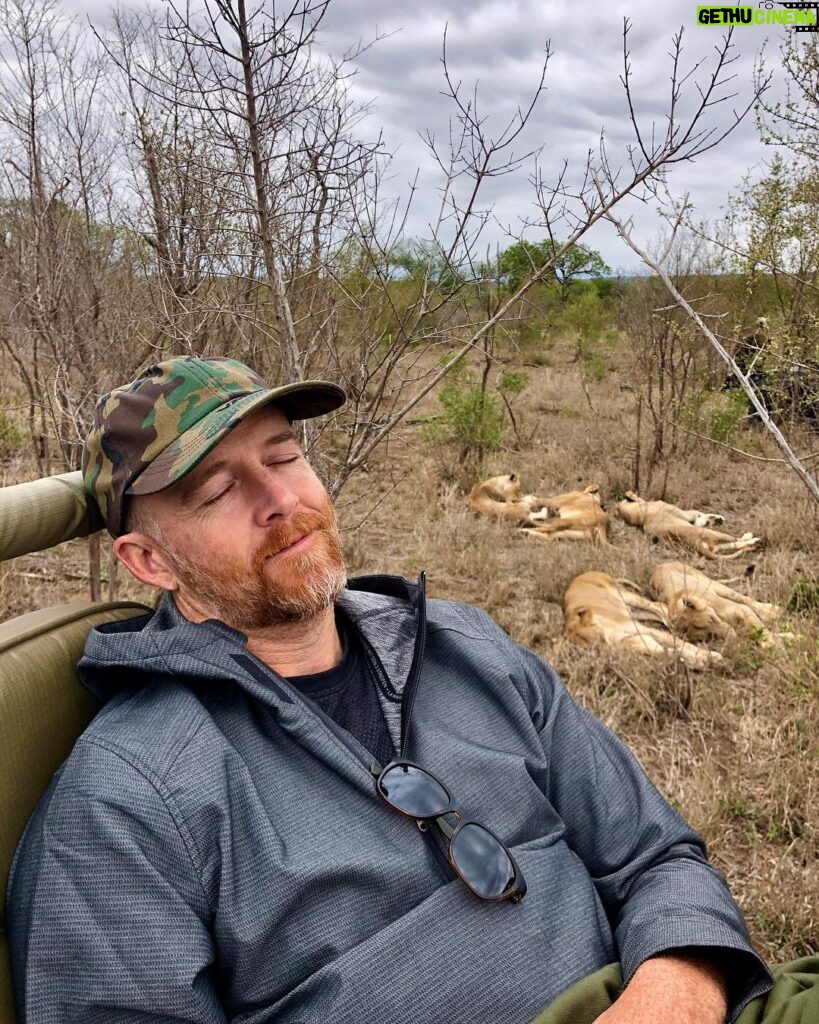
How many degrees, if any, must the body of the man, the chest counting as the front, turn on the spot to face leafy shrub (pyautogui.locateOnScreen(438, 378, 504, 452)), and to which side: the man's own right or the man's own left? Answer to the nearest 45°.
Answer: approximately 135° to the man's own left

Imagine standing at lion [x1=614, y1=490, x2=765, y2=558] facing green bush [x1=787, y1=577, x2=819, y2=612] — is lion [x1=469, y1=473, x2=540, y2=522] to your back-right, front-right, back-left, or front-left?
back-right

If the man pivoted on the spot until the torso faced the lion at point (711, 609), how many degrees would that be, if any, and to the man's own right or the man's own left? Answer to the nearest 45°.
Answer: approximately 90° to the man's own left

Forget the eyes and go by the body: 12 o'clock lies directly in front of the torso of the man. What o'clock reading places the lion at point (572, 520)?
The lion is roughly at 8 o'clock from the man.

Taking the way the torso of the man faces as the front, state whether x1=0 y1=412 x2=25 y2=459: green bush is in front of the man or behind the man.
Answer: behind

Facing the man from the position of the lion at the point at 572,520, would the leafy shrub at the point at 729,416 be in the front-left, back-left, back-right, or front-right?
back-left

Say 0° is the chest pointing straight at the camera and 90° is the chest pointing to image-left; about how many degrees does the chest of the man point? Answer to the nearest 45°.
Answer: approximately 315°

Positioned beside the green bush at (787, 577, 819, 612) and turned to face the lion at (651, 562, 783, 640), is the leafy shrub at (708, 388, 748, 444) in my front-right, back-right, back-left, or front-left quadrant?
back-right

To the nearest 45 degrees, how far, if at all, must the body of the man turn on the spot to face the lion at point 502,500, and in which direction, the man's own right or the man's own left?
approximately 135° to the man's own left

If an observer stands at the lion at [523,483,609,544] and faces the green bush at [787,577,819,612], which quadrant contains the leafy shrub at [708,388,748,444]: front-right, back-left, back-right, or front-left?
back-left
